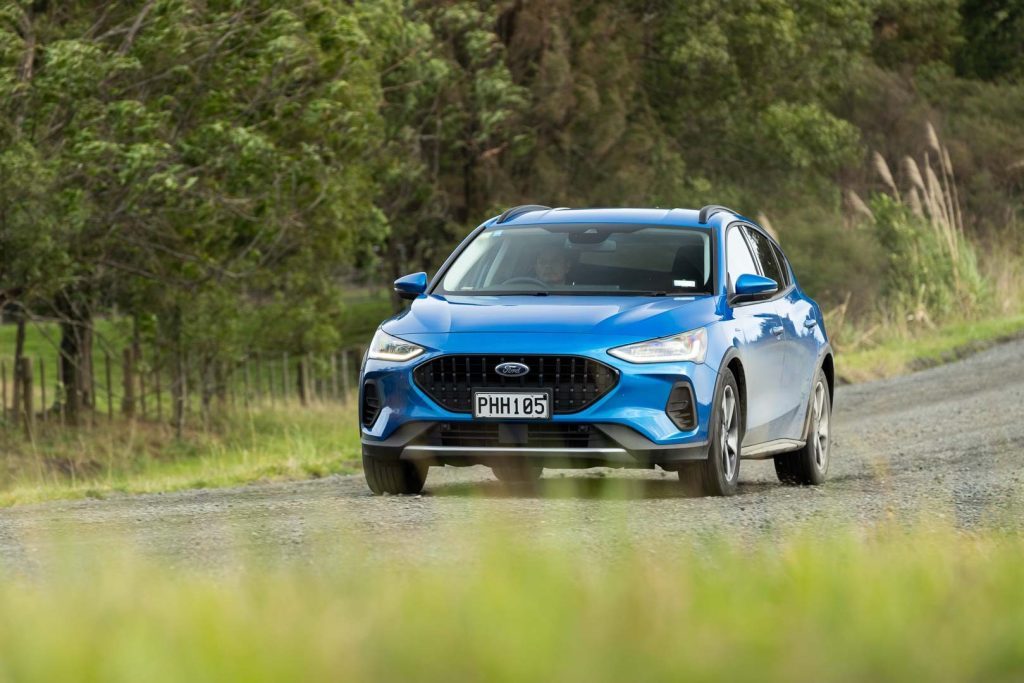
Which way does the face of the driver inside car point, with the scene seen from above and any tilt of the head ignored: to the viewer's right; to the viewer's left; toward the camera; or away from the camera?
toward the camera

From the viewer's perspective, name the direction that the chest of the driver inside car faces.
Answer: toward the camera

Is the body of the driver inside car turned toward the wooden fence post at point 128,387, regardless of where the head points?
no

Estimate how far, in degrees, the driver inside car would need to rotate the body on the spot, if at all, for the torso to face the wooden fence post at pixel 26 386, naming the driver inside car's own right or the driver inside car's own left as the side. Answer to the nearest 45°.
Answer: approximately 135° to the driver inside car's own right

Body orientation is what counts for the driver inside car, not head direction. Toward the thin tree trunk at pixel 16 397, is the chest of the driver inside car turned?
no

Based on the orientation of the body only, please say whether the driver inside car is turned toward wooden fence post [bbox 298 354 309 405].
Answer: no
